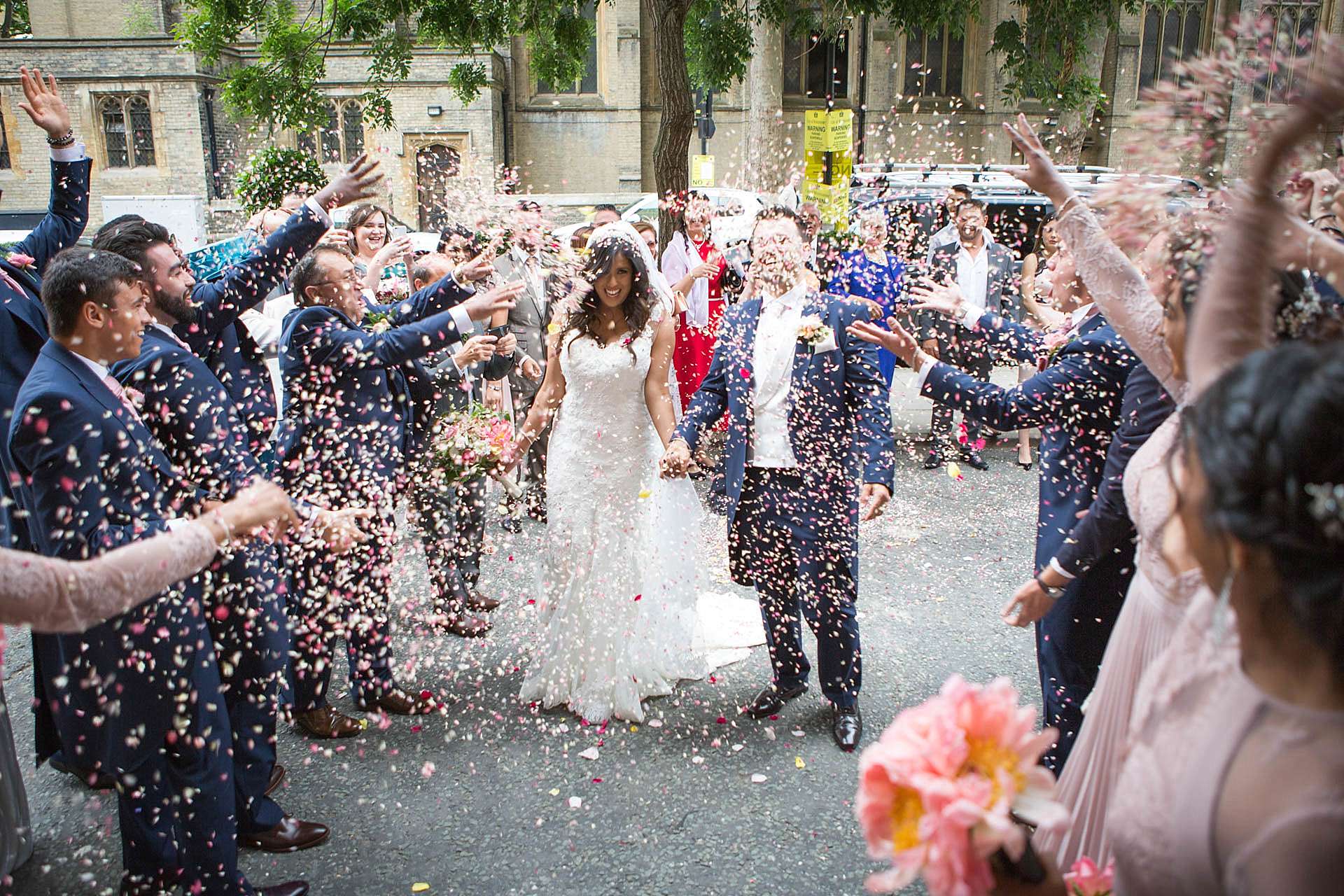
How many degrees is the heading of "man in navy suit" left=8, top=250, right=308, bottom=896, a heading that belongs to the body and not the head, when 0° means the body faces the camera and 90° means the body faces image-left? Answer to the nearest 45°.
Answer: approximately 270°

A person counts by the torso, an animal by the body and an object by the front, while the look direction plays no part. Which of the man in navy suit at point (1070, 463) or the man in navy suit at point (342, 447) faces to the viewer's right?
the man in navy suit at point (342, 447)

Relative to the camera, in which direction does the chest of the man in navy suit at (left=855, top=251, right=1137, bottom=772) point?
to the viewer's left

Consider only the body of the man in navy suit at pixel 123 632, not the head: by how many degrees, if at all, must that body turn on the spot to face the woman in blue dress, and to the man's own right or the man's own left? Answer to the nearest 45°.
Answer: approximately 45° to the man's own left

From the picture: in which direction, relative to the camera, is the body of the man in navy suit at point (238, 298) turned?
to the viewer's right

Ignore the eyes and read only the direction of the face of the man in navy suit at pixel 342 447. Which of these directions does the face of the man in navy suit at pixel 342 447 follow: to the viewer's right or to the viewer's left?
to the viewer's right

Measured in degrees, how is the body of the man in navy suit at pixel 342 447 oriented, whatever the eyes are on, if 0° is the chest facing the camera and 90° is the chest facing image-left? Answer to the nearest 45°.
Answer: approximately 270°

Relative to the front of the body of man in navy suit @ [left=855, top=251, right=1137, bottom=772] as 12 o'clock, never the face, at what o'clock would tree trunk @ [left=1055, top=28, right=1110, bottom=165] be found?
The tree trunk is roughly at 3 o'clock from the man in navy suit.
